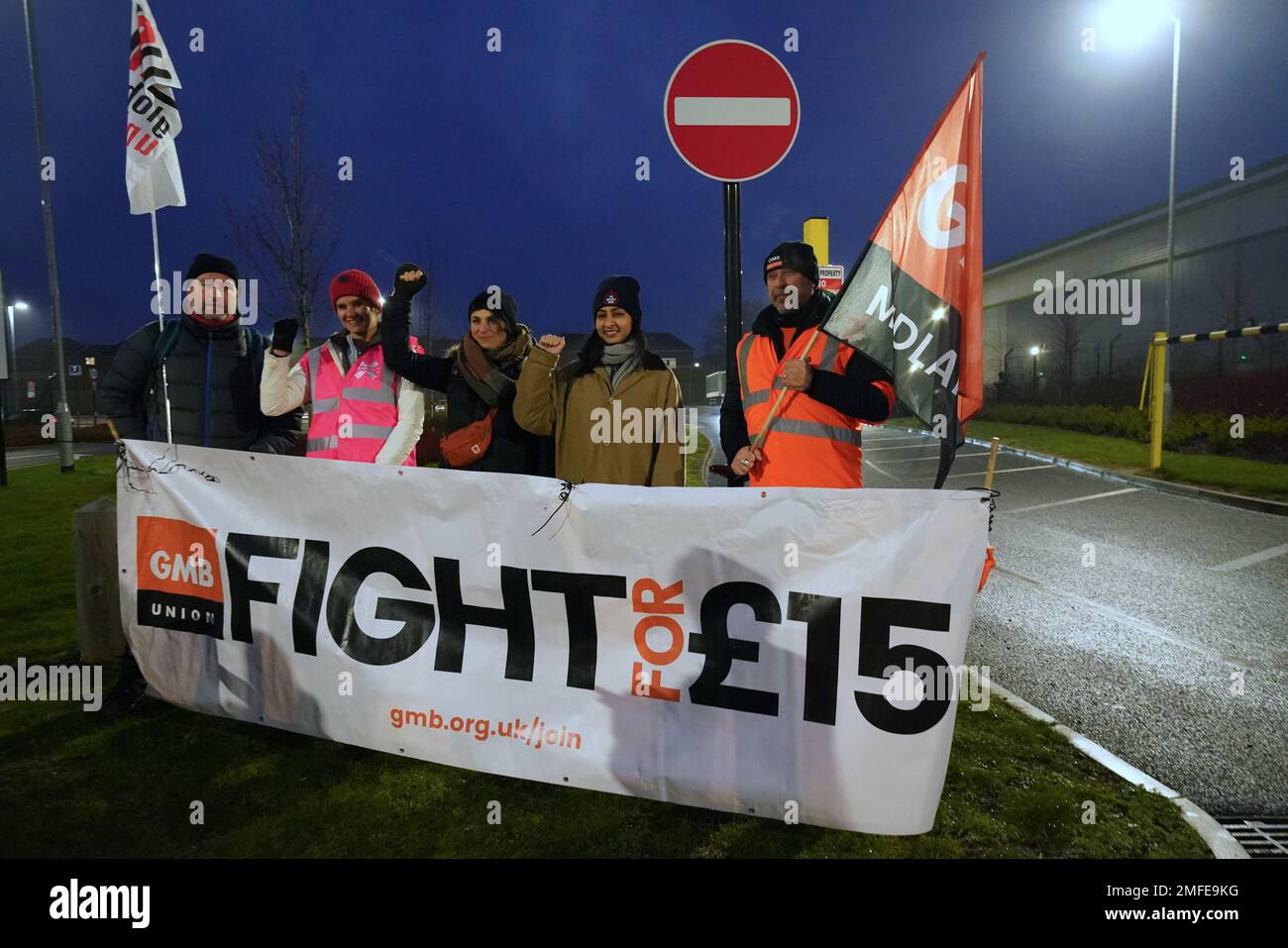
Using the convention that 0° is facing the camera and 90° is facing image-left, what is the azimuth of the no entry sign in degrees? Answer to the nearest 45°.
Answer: approximately 0°

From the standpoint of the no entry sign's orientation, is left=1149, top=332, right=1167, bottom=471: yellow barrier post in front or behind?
behind

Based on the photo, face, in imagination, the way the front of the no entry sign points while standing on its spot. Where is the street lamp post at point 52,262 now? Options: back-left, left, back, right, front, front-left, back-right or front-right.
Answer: back-right

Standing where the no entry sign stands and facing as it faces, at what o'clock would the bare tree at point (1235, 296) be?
The bare tree is roughly at 7 o'clock from the no entry sign.
